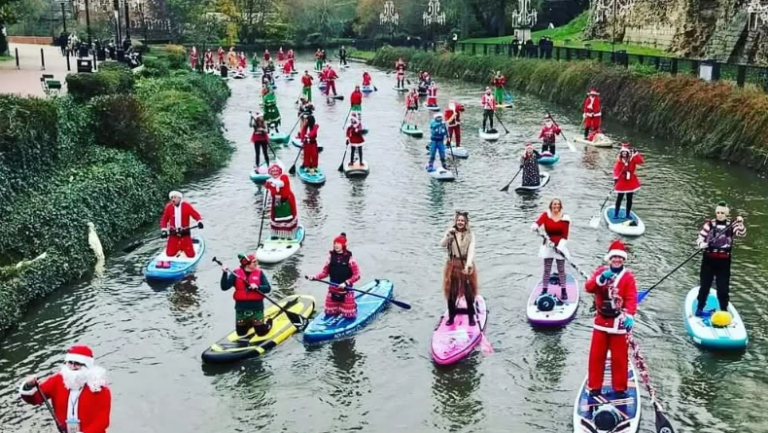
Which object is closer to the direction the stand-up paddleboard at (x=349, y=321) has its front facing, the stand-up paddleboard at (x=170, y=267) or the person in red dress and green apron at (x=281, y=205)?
the stand-up paddleboard

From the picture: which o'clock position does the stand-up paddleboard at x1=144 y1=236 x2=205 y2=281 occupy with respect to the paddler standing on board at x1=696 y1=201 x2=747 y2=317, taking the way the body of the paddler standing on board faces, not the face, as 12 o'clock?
The stand-up paddleboard is roughly at 3 o'clock from the paddler standing on board.

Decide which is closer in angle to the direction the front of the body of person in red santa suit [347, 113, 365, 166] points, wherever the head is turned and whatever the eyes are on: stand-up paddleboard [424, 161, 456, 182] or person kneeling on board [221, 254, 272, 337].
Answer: the person kneeling on board

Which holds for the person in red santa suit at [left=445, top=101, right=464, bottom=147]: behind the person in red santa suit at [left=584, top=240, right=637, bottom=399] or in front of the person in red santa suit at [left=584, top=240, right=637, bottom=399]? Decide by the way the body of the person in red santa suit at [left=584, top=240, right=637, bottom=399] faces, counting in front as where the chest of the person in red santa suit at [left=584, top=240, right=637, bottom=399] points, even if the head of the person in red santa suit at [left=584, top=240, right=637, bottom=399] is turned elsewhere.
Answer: behind

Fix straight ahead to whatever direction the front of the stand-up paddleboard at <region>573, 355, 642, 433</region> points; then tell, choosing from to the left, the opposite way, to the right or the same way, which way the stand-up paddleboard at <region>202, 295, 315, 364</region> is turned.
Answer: the same way

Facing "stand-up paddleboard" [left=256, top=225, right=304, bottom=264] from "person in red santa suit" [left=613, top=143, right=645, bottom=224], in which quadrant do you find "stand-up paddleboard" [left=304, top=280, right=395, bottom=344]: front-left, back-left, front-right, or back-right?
front-left

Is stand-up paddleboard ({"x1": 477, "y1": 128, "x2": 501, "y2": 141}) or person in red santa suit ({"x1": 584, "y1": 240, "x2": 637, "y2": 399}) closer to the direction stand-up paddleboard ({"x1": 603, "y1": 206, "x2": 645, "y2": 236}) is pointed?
the person in red santa suit

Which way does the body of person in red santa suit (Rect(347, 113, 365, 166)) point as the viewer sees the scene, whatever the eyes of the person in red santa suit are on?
toward the camera

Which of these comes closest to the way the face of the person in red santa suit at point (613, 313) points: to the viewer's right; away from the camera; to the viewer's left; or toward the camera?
toward the camera

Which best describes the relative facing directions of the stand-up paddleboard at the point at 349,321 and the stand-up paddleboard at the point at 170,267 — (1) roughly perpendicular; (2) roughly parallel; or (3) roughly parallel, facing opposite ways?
roughly parallel

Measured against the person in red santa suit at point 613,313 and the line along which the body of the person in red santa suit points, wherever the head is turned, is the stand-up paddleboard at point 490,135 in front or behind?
behind

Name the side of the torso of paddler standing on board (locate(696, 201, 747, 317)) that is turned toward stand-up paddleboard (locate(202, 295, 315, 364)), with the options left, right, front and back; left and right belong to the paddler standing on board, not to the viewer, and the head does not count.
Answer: right

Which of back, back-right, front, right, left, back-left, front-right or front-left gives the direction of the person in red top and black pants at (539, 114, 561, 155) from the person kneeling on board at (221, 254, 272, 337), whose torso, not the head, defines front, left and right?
back-left

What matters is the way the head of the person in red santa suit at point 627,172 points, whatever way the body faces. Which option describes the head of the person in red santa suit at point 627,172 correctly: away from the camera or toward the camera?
toward the camera

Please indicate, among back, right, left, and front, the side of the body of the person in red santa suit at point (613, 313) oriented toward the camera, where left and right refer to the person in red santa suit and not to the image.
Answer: front

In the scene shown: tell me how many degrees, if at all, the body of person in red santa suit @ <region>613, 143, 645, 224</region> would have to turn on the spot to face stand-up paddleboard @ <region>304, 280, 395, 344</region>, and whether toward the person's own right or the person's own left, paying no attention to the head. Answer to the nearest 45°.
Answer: approximately 45° to the person's own right

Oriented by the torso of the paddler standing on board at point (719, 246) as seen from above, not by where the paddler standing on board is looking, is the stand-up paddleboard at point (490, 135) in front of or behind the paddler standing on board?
behind

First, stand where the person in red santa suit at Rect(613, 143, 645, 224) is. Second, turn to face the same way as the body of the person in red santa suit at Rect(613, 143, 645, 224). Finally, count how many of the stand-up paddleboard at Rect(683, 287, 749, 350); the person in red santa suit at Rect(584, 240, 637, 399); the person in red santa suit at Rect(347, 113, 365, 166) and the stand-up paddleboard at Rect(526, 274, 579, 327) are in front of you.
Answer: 3
